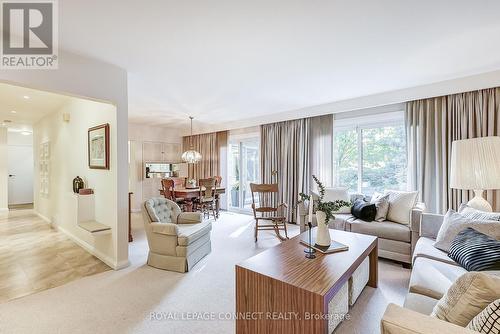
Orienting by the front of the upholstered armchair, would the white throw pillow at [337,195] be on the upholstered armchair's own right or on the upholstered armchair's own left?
on the upholstered armchair's own left

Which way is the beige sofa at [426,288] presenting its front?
to the viewer's left

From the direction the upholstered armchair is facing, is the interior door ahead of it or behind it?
behind

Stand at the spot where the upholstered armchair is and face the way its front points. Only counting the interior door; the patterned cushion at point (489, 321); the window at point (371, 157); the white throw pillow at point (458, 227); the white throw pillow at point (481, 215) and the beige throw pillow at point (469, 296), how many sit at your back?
1

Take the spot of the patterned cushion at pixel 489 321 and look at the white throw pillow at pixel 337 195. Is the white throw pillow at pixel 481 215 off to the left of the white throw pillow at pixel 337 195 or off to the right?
right

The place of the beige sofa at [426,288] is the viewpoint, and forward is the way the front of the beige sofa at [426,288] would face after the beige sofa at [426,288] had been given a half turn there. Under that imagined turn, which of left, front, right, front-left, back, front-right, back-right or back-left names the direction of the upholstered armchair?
back

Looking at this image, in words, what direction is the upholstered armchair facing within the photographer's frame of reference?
facing the viewer and to the right of the viewer

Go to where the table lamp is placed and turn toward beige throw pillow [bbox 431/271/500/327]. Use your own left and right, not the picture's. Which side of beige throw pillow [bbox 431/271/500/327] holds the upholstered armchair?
right

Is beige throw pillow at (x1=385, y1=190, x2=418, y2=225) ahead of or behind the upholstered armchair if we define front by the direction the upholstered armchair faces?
ahead

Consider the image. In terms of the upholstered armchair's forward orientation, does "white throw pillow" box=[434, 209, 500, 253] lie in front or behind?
in front

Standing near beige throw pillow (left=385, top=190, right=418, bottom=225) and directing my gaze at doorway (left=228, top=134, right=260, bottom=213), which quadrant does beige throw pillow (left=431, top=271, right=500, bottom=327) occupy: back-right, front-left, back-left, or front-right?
back-left

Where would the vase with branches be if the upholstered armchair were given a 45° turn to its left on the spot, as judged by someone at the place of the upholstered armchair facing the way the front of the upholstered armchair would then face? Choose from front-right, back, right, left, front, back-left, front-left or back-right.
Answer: front-right

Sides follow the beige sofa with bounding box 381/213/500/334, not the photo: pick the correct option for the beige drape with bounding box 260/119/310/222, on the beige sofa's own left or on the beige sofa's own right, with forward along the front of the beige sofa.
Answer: on the beige sofa's own right

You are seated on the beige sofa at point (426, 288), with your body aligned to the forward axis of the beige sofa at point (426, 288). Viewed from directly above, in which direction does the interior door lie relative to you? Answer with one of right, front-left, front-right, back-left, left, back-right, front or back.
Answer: front
